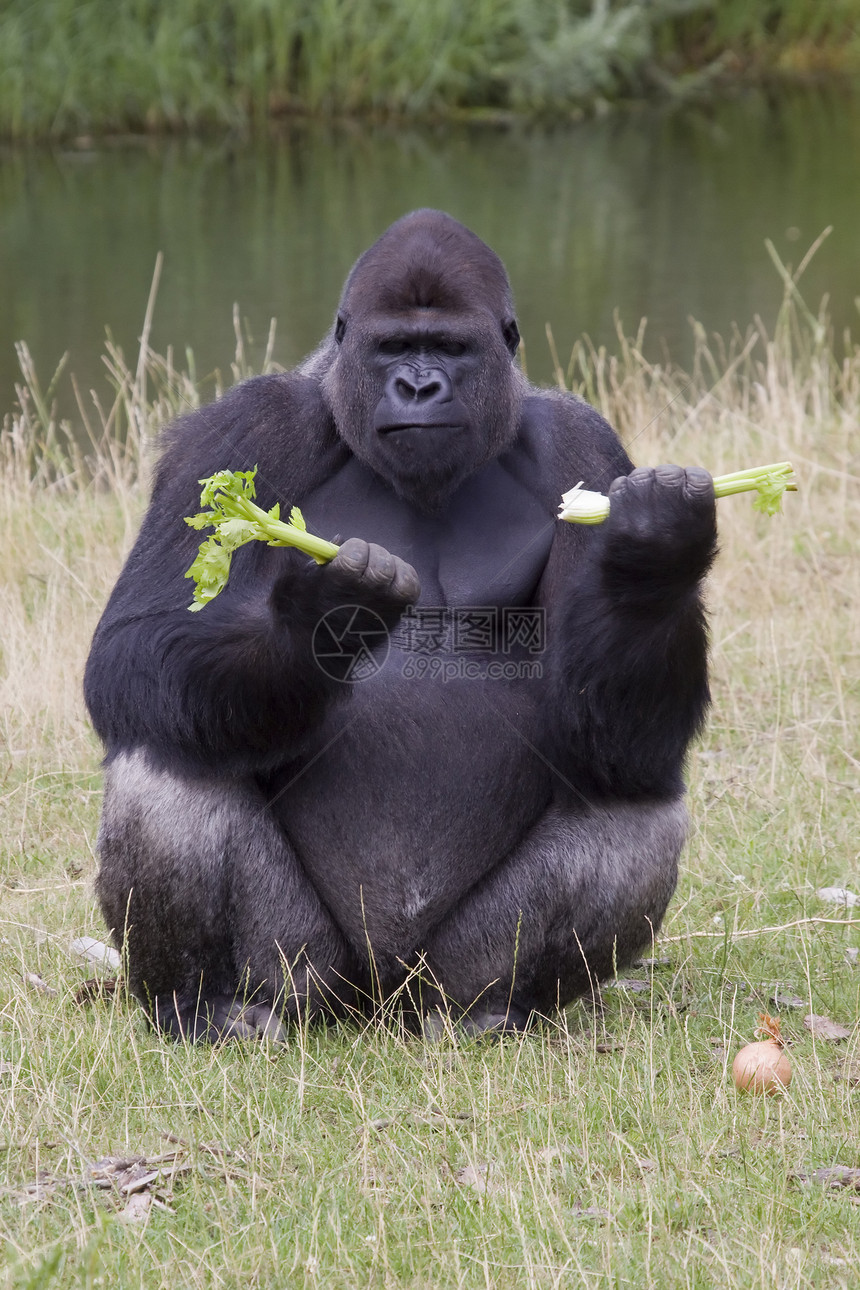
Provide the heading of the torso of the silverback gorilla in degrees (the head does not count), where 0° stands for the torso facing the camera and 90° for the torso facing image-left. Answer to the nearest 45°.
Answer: approximately 0°

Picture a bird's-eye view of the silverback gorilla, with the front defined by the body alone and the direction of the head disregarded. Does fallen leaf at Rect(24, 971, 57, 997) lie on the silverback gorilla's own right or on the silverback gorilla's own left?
on the silverback gorilla's own right

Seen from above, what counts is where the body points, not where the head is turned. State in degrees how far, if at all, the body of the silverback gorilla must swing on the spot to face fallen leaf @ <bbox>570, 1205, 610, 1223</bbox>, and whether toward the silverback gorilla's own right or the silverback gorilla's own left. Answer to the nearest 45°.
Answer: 0° — it already faces it

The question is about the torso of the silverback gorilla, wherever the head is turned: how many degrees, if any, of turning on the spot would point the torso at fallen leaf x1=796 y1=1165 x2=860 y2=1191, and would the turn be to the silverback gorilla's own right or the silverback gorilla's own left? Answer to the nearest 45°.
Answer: approximately 45° to the silverback gorilla's own left

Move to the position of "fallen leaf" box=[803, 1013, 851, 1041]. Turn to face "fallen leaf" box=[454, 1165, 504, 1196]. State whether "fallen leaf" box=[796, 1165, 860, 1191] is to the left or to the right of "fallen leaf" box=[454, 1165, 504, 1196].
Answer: left

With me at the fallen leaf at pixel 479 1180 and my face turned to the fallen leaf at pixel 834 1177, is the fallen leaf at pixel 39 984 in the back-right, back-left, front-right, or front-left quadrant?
back-left
